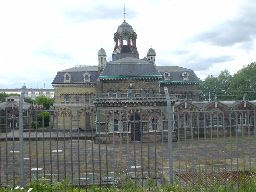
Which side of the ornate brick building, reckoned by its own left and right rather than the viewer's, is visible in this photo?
front

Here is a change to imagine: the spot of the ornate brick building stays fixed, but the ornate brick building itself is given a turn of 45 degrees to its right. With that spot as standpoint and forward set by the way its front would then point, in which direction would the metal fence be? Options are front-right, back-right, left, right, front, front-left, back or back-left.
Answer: front-left
